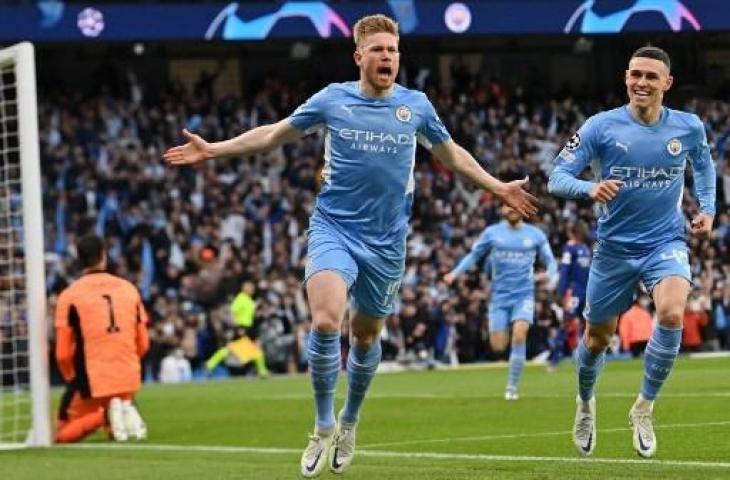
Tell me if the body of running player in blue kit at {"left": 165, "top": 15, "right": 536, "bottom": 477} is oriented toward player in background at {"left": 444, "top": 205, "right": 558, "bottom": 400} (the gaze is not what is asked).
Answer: no

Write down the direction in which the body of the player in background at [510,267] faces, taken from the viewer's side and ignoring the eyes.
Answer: toward the camera

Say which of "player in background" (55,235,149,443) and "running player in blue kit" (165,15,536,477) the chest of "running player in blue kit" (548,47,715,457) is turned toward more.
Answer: the running player in blue kit

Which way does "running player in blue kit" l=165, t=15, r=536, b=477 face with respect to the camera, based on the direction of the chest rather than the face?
toward the camera

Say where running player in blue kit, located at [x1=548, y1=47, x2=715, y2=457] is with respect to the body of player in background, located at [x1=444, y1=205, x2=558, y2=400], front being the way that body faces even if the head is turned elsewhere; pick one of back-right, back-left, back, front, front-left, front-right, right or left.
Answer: front

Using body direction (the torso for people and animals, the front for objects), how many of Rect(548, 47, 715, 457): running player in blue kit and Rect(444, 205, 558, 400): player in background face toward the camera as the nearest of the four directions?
2

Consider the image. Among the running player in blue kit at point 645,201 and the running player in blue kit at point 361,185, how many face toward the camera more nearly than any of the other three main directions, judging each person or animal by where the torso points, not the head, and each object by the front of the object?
2

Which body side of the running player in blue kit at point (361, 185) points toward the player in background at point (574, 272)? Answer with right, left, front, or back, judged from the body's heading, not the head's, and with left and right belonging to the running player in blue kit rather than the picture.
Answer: back

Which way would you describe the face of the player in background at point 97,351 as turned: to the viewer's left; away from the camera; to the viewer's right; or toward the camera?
away from the camera

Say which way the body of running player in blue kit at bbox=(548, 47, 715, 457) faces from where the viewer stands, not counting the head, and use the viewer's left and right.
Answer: facing the viewer

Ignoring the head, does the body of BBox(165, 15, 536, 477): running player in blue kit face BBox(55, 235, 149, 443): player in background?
no

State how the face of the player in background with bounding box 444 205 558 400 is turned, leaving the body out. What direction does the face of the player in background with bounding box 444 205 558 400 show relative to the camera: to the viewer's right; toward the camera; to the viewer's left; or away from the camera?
toward the camera

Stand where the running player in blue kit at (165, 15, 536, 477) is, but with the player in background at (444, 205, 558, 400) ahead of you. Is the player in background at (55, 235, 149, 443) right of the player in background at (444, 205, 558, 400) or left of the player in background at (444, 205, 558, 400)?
left

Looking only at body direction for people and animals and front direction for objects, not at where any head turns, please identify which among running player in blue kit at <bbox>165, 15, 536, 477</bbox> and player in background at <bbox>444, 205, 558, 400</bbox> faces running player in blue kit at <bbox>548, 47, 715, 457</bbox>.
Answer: the player in background
